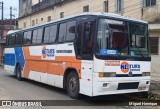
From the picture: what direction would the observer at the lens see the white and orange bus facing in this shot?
facing the viewer and to the right of the viewer

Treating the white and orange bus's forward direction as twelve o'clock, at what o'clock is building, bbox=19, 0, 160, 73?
The building is roughly at 8 o'clock from the white and orange bus.
